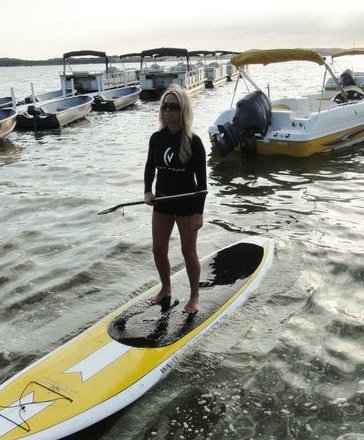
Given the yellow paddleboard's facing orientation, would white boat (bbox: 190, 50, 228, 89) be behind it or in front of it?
behind

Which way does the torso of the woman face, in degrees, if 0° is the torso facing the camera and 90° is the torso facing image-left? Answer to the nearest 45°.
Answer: approximately 45°

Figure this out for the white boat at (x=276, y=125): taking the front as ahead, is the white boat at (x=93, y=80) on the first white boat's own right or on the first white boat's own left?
on the first white boat's own left

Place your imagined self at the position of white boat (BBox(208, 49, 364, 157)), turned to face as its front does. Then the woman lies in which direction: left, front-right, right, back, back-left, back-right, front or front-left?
back-right

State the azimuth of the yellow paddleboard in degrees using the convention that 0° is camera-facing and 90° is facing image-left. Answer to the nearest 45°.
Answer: approximately 45°

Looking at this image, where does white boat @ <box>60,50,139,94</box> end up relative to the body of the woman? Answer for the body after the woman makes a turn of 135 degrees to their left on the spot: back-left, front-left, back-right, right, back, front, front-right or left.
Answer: left
